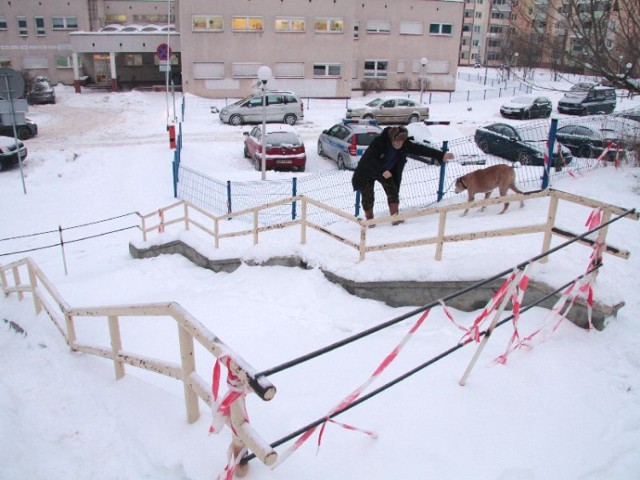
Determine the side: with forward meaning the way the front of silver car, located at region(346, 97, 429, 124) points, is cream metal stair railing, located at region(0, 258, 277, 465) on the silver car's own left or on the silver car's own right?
on the silver car's own left

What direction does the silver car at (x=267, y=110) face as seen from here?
to the viewer's left

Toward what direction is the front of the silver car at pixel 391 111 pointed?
to the viewer's left

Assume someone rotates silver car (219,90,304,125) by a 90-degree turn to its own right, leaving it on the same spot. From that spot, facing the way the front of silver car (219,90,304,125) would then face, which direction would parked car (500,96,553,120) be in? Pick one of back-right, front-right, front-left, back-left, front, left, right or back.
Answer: right

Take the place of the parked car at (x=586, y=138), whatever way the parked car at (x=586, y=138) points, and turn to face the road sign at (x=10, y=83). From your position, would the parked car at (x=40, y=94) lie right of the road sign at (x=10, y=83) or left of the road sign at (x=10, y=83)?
right

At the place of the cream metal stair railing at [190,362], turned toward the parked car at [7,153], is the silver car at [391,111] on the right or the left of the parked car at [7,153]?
right
